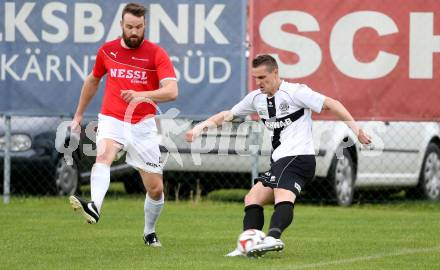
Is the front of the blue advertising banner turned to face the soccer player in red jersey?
yes

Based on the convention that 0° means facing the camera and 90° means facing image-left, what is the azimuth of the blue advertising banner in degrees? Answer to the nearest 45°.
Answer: approximately 0°

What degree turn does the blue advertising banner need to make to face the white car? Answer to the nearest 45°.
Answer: approximately 90° to its left

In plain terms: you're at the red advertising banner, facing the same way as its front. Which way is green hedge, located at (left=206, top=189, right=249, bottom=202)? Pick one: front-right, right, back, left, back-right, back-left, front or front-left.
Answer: back-right

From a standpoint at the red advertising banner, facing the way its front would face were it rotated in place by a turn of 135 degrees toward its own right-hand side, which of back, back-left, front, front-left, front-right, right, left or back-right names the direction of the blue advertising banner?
front-left

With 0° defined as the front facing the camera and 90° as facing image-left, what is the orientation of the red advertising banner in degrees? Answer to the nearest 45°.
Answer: approximately 0°

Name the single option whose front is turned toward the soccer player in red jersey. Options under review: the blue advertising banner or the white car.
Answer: the blue advertising banner

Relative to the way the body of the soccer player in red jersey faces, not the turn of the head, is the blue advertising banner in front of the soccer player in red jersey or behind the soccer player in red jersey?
behind
